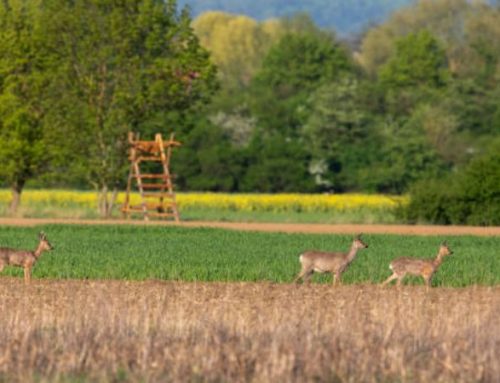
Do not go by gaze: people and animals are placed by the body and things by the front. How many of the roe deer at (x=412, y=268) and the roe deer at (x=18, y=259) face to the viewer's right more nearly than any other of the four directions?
2

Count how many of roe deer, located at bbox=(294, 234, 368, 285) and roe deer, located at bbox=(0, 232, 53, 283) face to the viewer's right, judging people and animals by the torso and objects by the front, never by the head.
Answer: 2

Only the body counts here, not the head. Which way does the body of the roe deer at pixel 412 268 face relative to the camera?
to the viewer's right

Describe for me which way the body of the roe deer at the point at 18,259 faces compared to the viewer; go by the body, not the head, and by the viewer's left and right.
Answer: facing to the right of the viewer

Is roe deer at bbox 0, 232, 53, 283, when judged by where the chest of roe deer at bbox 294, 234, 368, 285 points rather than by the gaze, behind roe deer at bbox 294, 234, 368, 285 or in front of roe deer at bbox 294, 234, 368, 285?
behind

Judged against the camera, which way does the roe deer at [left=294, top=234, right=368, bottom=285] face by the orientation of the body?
to the viewer's right

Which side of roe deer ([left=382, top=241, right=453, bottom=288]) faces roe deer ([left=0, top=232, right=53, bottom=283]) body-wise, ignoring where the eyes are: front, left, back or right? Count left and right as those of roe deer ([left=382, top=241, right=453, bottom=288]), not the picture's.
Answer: back

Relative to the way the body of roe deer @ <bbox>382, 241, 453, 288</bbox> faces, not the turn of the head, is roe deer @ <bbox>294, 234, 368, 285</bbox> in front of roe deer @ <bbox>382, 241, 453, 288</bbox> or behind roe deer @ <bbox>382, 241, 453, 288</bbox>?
behind

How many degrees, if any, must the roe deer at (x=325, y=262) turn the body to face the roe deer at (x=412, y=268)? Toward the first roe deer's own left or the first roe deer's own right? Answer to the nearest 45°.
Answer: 0° — it already faces it
